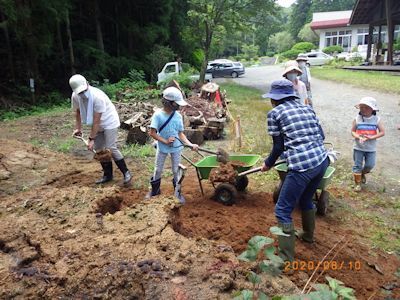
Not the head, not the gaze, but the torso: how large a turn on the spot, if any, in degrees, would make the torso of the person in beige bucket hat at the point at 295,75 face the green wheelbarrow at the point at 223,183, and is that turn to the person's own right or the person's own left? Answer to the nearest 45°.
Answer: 0° — they already face it

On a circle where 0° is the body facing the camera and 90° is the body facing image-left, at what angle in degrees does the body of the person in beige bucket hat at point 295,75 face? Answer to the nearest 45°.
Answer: approximately 45°

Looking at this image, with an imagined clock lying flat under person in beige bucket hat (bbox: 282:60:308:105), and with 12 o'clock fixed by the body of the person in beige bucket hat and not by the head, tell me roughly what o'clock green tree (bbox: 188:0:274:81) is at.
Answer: The green tree is roughly at 4 o'clock from the person in beige bucket hat.

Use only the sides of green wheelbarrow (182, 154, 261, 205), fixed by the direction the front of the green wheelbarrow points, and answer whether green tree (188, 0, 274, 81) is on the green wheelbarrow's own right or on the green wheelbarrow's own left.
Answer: on the green wheelbarrow's own left

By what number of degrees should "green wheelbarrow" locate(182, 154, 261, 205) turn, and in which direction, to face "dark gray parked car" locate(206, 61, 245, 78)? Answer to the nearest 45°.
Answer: approximately 135° to its left

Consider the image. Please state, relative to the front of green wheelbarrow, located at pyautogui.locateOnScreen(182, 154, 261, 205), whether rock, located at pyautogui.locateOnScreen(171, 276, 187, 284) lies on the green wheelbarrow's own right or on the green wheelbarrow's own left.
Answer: on the green wheelbarrow's own right

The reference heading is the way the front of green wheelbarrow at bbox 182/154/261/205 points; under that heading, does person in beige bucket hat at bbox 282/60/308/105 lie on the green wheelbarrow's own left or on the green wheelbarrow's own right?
on the green wheelbarrow's own left

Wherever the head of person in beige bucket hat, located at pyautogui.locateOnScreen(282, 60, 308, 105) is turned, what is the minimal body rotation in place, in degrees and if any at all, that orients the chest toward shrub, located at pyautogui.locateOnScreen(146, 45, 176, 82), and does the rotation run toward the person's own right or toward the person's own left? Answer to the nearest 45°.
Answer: approximately 90° to the person's own right
